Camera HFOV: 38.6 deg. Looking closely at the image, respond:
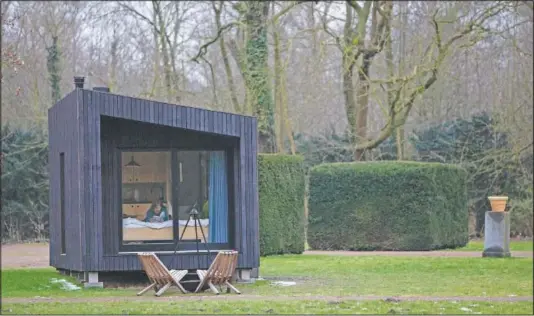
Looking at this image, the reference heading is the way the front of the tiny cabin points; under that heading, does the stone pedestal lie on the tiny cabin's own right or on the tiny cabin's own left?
on the tiny cabin's own left

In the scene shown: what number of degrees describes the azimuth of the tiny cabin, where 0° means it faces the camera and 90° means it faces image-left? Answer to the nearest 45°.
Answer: approximately 0°

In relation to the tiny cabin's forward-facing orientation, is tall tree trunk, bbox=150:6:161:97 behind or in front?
behind

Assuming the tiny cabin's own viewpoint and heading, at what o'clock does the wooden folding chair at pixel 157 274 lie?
The wooden folding chair is roughly at 12 o'clock from the tiny cabin.

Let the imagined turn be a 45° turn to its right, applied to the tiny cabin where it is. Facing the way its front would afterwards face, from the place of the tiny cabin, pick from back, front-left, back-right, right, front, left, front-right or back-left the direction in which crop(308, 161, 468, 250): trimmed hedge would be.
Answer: back

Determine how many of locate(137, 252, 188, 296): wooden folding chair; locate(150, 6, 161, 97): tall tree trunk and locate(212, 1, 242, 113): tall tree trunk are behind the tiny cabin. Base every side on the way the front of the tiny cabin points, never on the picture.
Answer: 2

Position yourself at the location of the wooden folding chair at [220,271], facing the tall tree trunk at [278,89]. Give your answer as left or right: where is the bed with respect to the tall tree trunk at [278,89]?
left

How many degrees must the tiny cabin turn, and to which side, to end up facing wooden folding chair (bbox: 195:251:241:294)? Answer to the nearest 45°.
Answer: approximately 45° to its left

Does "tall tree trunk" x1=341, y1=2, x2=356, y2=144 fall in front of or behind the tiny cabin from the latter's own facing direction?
behind

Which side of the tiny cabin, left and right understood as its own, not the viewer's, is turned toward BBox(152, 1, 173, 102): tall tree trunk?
back

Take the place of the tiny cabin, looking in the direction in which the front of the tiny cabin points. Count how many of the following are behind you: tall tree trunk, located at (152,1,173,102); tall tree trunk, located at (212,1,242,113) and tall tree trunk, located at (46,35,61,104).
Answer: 3

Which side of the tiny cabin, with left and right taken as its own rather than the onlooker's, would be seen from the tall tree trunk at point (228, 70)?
back
